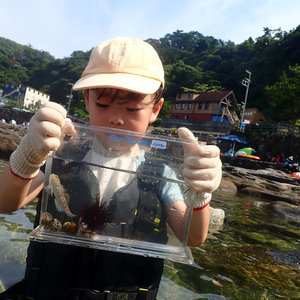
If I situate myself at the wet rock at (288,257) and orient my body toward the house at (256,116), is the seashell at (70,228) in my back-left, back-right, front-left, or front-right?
back-left

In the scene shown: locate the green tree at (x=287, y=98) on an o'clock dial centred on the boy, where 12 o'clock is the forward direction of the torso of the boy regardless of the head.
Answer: The green tree is roughly at 7 o'clock from the boy.

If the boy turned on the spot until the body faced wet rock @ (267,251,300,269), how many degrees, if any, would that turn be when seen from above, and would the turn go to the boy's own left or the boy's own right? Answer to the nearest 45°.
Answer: approximately 135° to the boy's own left

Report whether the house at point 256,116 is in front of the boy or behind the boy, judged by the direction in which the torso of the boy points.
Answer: behind

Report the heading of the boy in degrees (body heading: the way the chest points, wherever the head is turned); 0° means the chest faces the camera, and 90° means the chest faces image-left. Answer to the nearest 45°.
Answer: approximately 0°

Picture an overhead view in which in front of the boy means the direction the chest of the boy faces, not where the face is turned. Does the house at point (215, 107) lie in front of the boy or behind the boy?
behind

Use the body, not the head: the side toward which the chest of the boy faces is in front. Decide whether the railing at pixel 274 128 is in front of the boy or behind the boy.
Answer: behind
